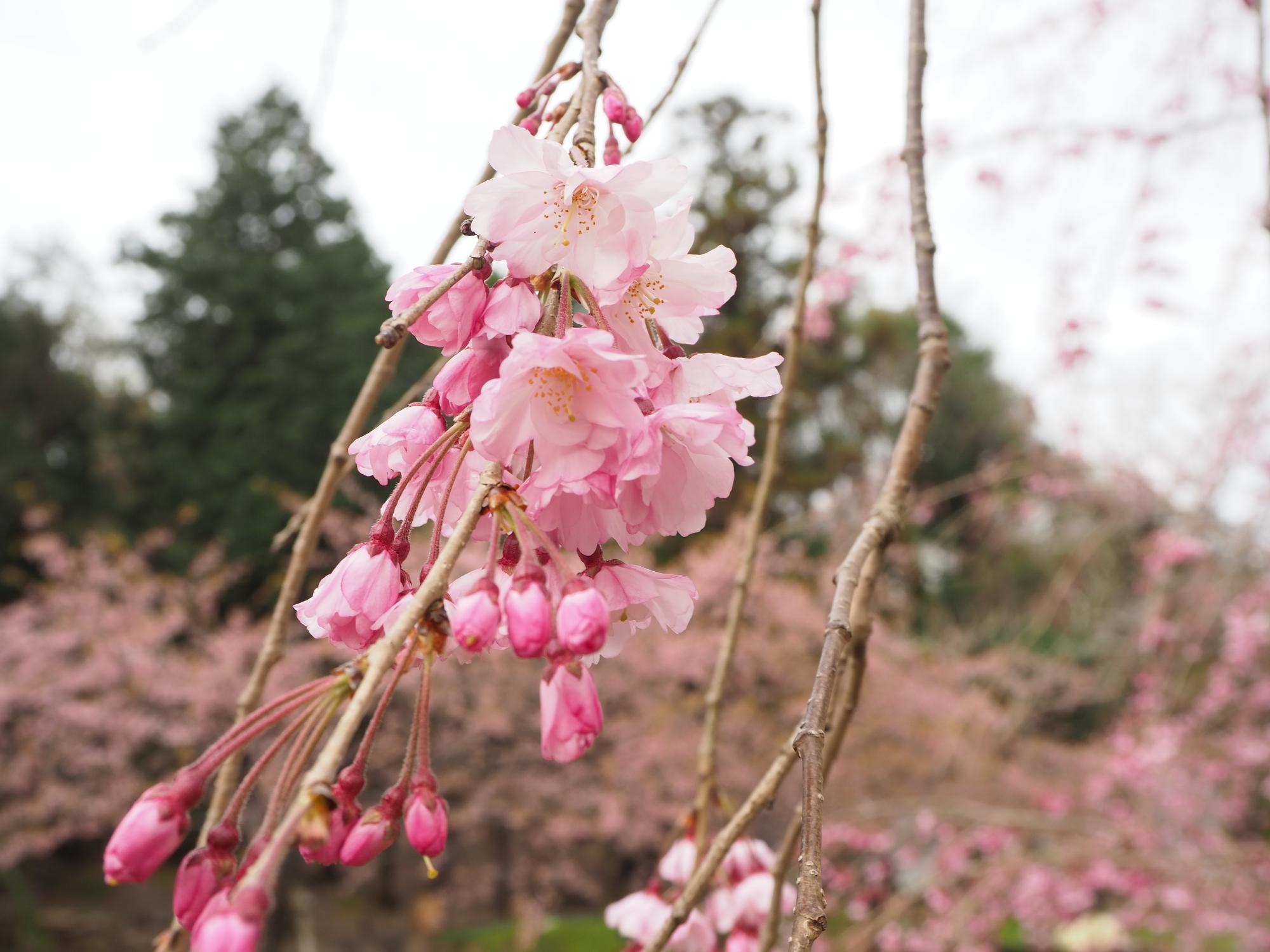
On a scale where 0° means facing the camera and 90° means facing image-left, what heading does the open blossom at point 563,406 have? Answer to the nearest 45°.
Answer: approximately 0°
